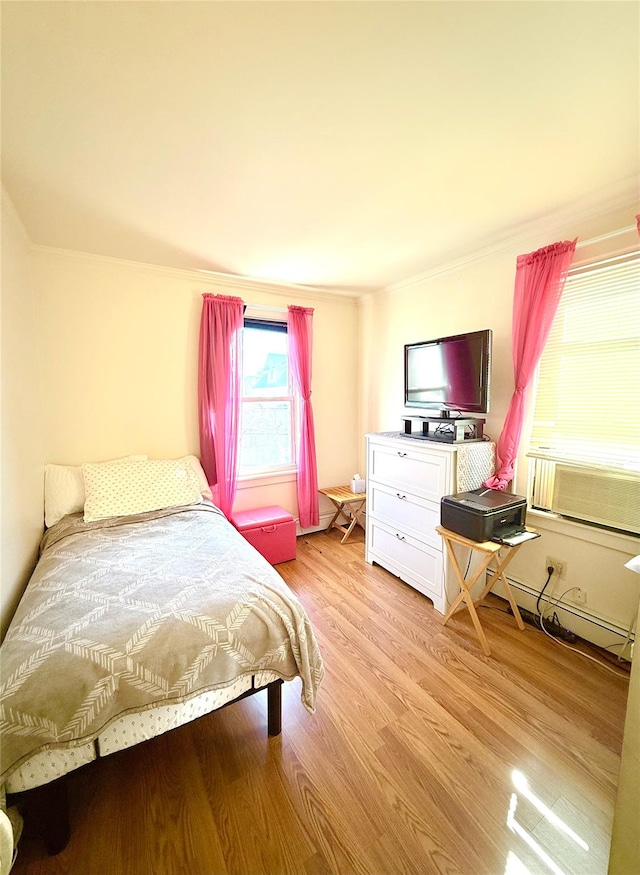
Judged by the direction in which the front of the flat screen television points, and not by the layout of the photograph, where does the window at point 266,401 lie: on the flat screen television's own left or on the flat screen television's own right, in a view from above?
on the flat screen television's own right

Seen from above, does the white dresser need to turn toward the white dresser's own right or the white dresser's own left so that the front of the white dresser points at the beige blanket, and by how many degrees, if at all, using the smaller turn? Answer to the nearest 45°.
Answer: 0° — it already faces it

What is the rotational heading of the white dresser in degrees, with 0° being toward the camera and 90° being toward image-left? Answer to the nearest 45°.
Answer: approximately 45°

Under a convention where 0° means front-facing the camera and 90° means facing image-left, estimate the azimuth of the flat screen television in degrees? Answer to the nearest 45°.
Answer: approximately 45°

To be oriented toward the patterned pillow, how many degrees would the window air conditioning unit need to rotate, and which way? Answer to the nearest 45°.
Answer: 0° — it already faces it

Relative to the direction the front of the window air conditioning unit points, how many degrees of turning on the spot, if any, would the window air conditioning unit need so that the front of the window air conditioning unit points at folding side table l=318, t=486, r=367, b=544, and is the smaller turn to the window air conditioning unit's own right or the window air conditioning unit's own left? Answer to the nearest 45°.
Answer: approximately 45° to the window air conditioning unit's own right

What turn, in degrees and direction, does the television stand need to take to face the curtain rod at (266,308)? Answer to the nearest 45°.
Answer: approximately 45° to its right

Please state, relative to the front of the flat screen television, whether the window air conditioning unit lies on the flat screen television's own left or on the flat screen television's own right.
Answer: on the flat screen television's own left

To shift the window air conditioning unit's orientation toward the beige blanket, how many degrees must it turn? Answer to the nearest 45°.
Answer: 0° — it already faces it
